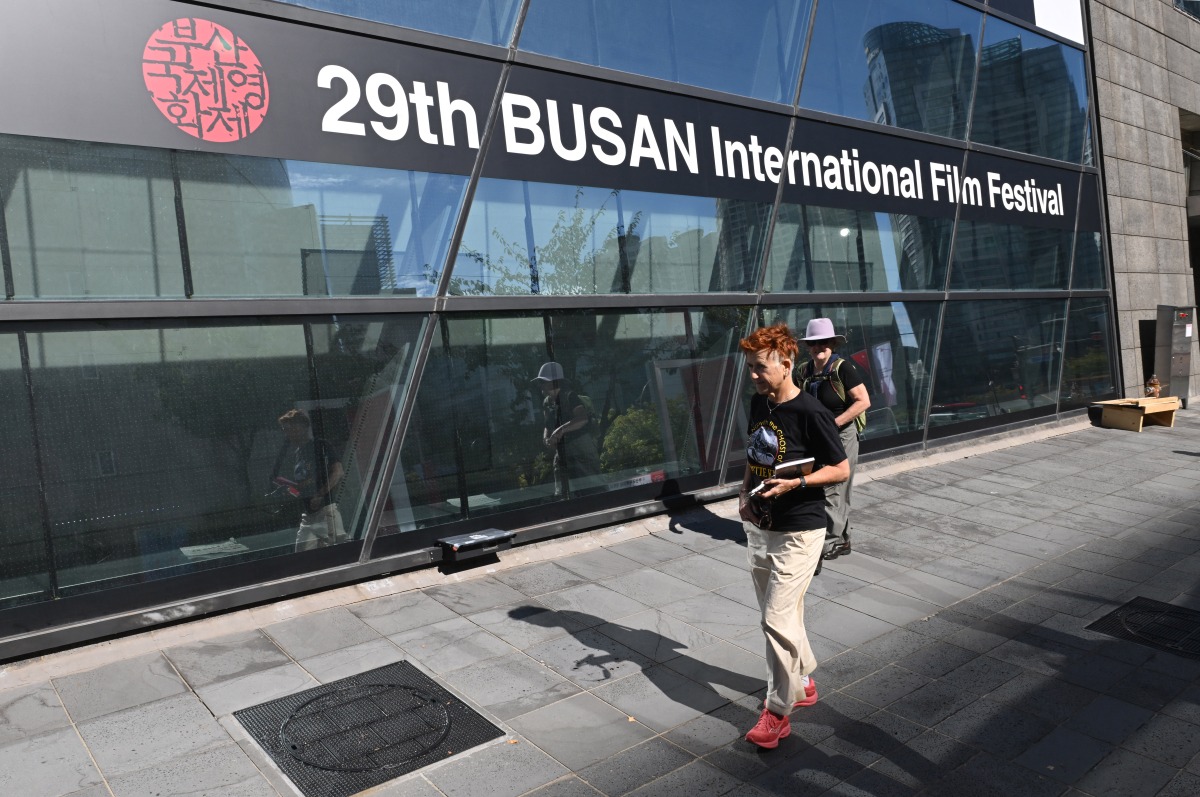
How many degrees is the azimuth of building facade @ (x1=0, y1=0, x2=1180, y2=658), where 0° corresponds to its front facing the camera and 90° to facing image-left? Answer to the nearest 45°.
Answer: approximately 315°

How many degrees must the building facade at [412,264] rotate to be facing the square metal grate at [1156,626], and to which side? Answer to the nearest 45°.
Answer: approximately 45° to its left

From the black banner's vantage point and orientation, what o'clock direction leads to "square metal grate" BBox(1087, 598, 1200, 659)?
The square metal grate is roughly at 11 o'clock from the black banner.
